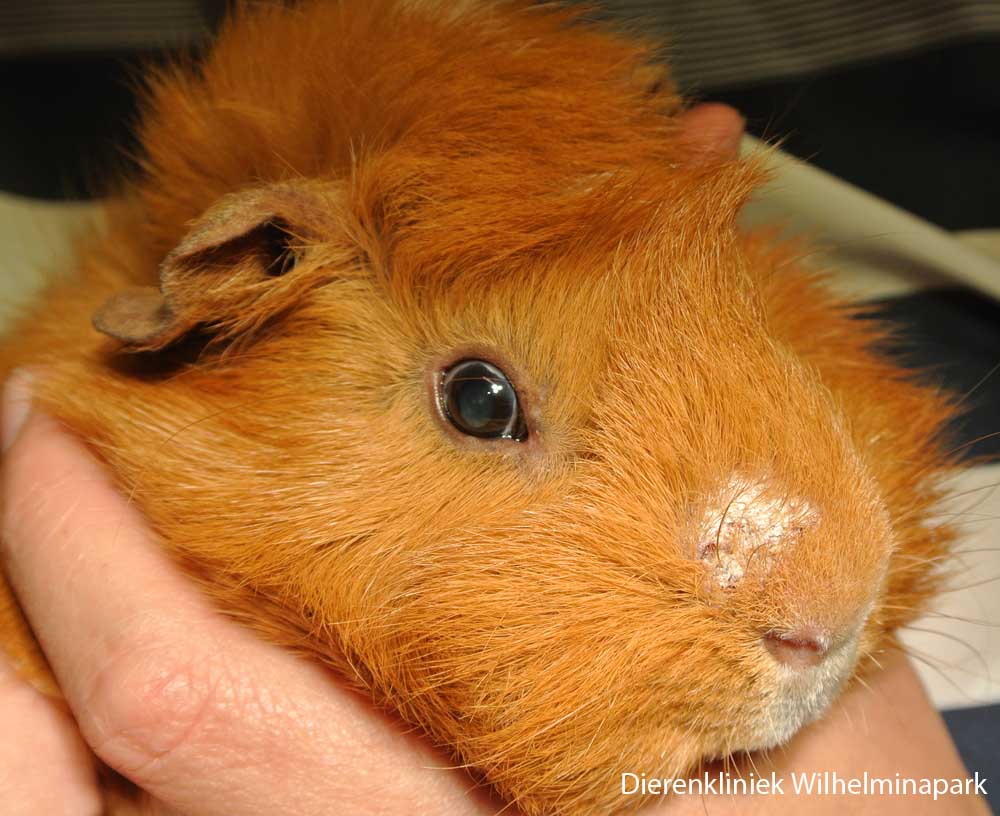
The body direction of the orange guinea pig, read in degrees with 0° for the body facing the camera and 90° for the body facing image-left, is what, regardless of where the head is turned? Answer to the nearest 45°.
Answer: approximately 315°
